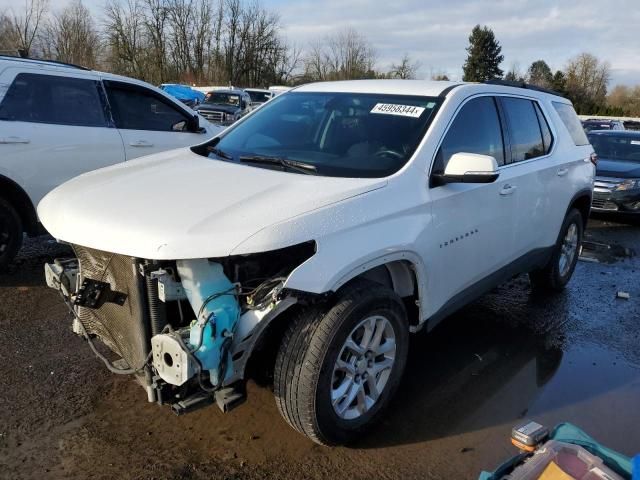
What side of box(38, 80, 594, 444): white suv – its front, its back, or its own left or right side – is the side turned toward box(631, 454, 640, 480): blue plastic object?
left

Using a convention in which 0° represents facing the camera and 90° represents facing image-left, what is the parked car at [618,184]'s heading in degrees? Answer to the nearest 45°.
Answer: approximately 45°

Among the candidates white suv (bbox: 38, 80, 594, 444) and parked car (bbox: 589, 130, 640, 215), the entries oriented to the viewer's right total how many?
0

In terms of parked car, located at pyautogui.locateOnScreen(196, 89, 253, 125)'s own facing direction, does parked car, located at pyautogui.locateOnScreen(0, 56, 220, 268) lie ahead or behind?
ahead

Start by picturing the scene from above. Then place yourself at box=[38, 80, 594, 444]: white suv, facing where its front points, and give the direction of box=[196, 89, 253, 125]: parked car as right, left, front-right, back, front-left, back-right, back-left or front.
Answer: back-right

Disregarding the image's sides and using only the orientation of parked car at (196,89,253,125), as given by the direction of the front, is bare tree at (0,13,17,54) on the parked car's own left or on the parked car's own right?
on the parked car's own right

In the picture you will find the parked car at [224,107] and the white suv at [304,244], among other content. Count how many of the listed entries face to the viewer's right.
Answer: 0

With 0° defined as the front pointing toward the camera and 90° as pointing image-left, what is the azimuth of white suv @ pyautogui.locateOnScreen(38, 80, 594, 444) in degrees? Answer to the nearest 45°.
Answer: approximately 45°

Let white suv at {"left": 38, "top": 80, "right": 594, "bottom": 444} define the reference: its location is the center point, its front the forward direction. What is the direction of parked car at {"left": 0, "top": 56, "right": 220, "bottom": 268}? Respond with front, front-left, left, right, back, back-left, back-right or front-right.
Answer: right

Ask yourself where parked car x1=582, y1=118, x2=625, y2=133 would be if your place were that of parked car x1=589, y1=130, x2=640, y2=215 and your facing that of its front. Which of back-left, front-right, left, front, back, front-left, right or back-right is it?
back-right
